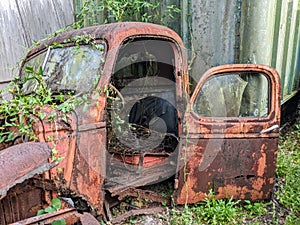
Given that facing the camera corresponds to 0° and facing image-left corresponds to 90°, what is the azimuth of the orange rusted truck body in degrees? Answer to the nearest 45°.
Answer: approximately 45°
